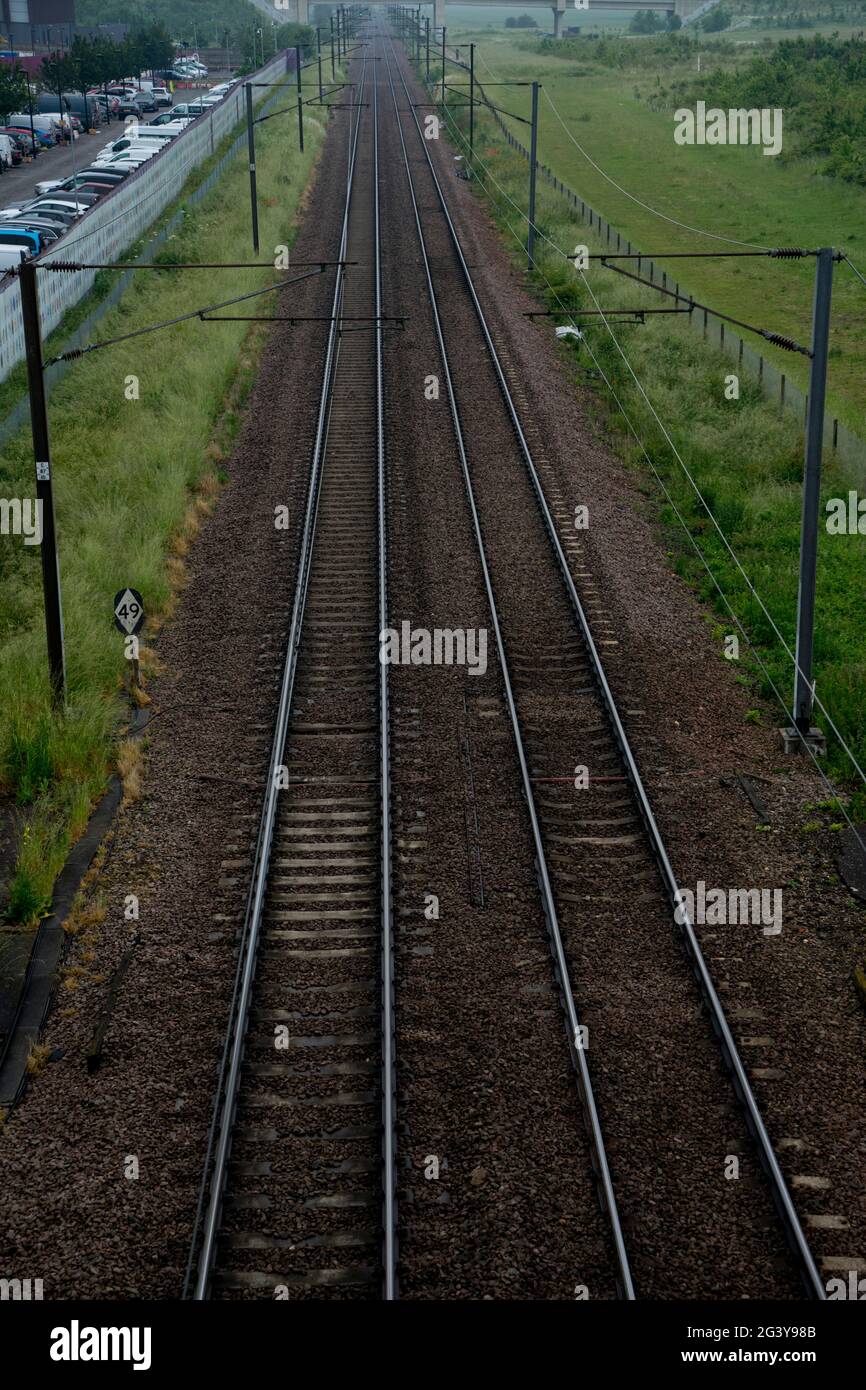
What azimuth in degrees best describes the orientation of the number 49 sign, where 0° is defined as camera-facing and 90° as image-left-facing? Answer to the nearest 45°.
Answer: approximately 0°

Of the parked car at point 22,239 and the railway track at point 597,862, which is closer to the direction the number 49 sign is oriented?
the railway track

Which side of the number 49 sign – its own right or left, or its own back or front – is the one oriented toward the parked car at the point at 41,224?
back

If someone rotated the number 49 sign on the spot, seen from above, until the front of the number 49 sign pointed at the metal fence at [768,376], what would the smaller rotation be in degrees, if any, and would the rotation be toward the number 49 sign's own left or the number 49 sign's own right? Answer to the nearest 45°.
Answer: approximately 135° to the number 49 sign's own left

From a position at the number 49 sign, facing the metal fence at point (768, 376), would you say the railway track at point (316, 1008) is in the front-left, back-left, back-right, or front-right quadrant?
back-right

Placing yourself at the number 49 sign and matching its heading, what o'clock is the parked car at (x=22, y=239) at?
The parked car is roughly at 6 o'clock from the number 49 sign.

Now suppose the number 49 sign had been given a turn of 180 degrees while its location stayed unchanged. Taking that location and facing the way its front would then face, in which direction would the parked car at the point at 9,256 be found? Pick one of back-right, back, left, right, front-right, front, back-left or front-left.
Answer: front

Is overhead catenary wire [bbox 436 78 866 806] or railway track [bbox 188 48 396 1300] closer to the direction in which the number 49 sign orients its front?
the railway track

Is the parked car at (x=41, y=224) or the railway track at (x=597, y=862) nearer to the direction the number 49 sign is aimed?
the railway track

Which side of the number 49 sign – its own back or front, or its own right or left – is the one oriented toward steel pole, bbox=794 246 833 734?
left

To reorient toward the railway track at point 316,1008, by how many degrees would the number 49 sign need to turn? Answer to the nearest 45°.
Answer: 0° — it already faces it
